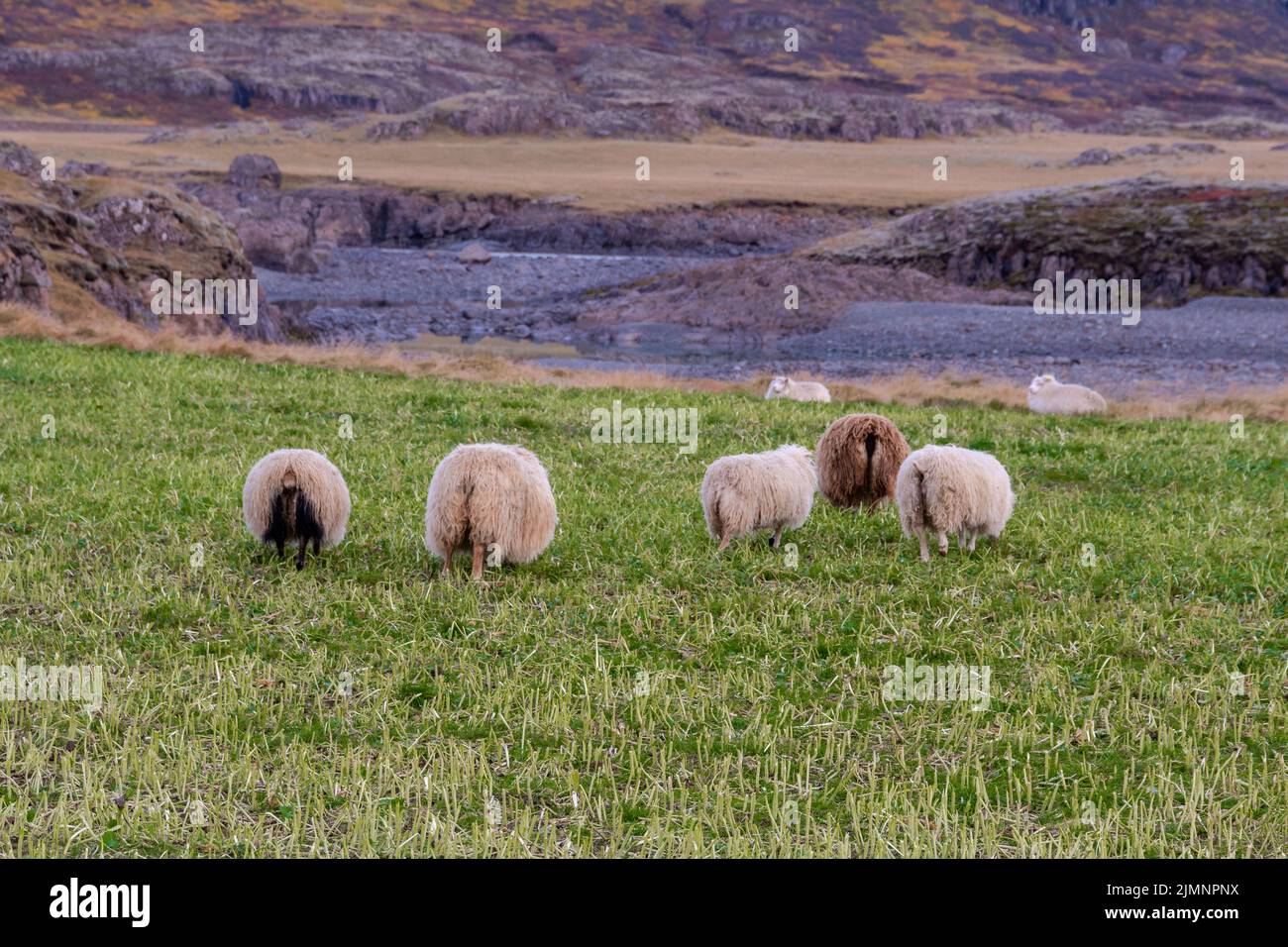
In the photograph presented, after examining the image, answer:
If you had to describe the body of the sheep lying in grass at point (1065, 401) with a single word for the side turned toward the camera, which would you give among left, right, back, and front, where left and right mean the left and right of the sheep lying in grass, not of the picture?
left

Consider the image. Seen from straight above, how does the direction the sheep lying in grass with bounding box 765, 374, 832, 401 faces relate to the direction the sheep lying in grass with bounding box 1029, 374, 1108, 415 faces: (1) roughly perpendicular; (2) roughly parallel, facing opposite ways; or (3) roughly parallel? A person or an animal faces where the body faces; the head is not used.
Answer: roughly parallel

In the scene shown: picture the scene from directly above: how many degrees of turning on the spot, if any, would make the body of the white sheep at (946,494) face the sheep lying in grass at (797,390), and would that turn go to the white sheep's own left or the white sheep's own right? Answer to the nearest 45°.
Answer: approximately 45° to the white sheep's own left

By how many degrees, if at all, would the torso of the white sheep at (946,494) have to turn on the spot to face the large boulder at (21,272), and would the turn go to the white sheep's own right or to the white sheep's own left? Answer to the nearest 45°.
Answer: approximately 90° to the white sheep's own left

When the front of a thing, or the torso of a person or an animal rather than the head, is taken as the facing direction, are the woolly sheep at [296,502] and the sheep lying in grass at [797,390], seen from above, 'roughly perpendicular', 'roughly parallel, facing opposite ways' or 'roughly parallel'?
roughly perpendicular

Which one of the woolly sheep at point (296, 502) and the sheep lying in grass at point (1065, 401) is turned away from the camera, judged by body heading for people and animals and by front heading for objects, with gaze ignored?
the woolly sheep

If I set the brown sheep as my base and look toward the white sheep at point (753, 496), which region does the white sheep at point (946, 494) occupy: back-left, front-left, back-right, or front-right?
front-left

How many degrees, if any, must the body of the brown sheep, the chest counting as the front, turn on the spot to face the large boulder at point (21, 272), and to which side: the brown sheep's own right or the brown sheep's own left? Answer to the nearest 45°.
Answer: approximately 45° to the brown sheep's own left

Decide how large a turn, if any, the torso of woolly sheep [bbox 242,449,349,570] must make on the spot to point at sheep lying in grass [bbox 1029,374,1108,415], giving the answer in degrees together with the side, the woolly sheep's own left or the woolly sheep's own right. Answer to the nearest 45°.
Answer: approximately 45° to the woolly sheep's own right

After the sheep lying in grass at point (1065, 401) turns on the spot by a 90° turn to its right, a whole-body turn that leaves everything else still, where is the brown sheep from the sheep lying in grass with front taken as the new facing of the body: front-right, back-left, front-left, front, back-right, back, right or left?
back

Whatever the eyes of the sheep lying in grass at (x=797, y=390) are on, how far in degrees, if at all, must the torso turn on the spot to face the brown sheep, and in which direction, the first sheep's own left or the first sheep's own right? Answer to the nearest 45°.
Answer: approximately 90° to the first sheep's own left

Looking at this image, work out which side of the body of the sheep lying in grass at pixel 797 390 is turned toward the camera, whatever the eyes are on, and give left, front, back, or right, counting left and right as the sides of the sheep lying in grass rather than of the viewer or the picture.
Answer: left

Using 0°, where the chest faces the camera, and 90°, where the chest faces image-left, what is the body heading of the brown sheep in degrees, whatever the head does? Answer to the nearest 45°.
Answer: approximately 180°

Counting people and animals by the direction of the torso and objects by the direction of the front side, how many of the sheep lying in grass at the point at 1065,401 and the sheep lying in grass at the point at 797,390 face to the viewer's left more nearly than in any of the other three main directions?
2
